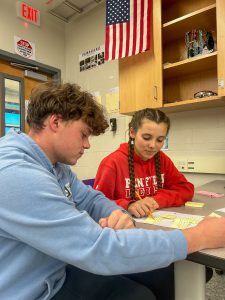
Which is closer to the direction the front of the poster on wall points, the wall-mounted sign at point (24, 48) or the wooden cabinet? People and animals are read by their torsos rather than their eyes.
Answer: the wall-mounted sign

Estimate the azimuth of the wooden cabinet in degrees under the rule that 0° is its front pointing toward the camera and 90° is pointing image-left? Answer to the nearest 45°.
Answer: approximately 45°

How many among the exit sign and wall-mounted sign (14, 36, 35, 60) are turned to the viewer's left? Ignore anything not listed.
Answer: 0

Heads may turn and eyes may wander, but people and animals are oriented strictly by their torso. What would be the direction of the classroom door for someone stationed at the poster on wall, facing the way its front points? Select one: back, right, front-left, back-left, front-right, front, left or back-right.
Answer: front-right

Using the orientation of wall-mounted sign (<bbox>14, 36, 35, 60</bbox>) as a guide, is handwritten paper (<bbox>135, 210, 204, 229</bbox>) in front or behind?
in front

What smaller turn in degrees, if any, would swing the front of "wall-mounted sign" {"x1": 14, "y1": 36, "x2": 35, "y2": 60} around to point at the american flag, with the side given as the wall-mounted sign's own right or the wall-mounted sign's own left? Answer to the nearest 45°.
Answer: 0° — it already faces it

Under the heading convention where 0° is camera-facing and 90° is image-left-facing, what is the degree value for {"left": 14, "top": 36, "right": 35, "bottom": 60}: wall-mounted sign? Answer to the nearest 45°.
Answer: approximately 315°

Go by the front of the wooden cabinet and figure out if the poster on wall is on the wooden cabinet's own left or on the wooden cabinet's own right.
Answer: on the wooden cabinet's own right

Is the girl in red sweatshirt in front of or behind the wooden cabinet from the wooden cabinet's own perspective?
in front

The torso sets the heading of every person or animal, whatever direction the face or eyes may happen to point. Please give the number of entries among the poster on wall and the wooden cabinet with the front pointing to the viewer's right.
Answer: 0

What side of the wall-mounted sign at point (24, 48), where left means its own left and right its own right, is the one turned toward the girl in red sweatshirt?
front
